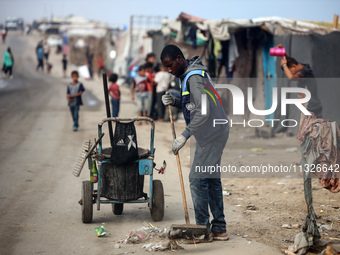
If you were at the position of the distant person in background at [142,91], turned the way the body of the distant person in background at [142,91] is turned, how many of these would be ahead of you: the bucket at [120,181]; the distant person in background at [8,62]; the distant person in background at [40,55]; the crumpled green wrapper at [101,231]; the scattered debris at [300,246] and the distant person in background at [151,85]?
3

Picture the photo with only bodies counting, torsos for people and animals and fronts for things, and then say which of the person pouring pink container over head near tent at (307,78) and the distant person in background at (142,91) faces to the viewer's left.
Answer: the person pouring pink container over head near tent

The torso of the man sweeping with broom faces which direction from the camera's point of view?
to the viewer's left

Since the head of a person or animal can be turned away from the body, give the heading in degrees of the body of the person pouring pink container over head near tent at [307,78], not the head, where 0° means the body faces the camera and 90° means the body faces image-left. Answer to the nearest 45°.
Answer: approximately 90°

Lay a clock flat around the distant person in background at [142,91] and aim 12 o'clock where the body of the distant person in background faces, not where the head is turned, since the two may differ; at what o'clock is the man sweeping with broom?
The man sweeping with broom is roughly at 12 o'clock from the distant person in background.

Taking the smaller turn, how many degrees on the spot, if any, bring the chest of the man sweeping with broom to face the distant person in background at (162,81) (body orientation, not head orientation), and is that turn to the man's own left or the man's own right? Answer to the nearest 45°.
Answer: approximately 90° to the man's own right

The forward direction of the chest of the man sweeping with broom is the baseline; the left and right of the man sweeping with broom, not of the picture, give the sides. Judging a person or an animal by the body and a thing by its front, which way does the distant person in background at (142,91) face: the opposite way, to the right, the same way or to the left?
to the left

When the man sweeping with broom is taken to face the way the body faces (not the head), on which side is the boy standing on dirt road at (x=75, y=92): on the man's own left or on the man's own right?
on the man's own right

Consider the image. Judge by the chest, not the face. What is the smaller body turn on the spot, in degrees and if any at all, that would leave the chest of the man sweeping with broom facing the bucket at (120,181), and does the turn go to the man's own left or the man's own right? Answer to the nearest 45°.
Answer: approximately 45° to the man's own right

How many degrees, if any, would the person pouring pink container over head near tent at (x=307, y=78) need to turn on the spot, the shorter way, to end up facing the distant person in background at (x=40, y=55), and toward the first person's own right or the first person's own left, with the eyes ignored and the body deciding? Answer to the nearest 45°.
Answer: approximately 45° to the first person's own right

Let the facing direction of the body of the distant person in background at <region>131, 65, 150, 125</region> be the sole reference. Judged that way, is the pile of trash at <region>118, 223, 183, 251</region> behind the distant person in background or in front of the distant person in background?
in front

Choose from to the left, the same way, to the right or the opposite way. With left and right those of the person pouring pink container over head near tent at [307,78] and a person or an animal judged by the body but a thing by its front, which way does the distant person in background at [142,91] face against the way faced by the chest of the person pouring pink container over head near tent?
to the left

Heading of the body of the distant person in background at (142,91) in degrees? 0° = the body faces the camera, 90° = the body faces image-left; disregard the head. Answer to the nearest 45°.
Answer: approximately 0°

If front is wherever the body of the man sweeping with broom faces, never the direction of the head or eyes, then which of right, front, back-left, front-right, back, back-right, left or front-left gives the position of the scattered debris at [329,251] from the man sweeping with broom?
back-left

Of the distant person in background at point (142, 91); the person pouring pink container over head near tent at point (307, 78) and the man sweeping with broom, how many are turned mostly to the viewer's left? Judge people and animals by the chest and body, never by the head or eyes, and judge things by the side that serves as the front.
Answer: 2

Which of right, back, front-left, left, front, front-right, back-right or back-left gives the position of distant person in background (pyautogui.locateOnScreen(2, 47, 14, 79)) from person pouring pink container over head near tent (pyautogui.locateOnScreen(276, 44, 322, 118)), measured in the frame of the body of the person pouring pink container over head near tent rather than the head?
front-right
